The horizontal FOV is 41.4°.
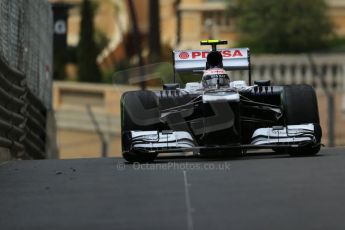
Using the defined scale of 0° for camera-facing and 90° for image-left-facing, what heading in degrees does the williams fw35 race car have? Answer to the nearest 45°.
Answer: approximately 0°

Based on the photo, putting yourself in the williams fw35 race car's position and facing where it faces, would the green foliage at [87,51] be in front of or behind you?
behind
